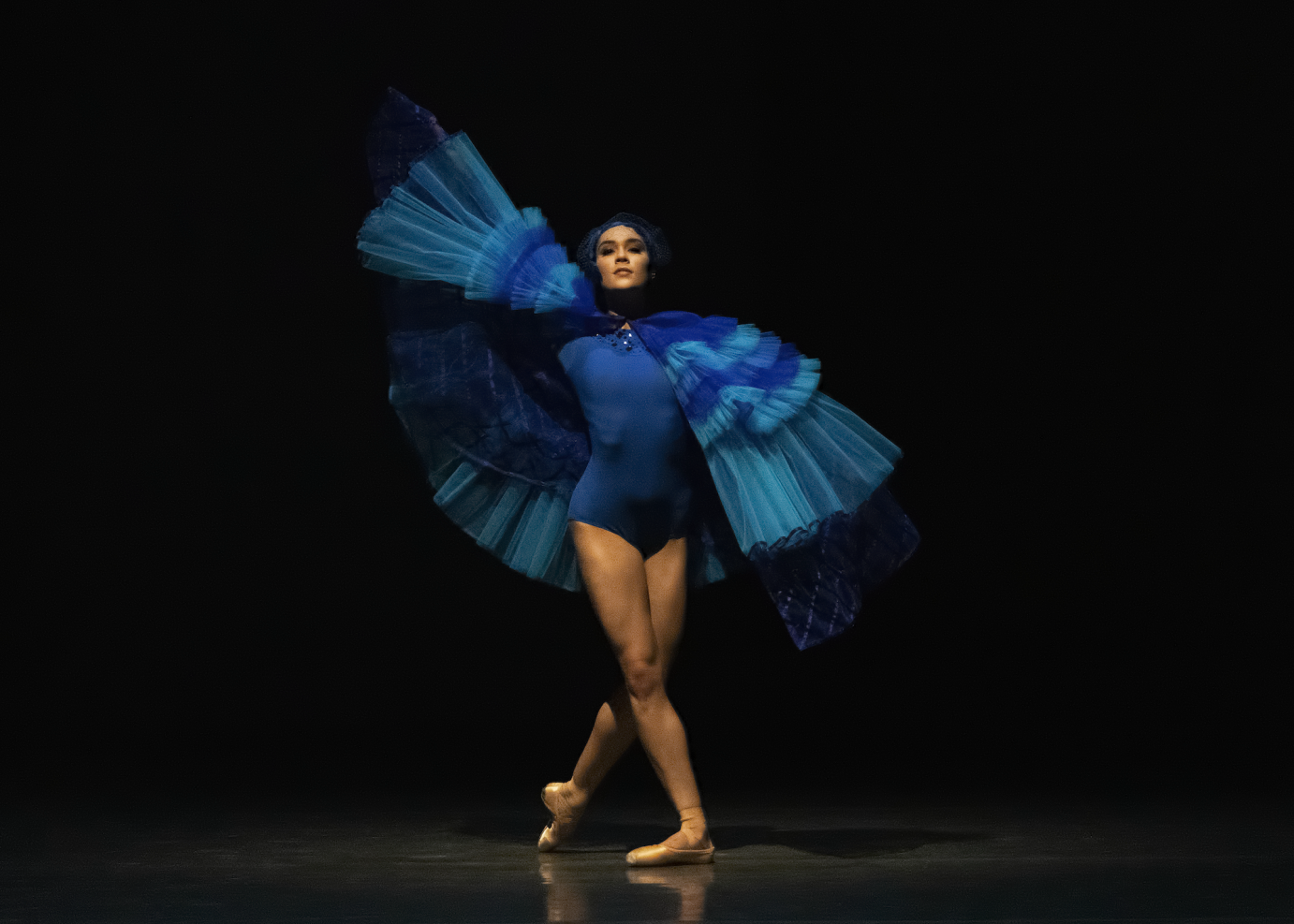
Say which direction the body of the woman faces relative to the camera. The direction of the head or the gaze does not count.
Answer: toward the camera

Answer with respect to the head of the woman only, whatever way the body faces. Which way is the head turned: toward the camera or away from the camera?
toward the camera
